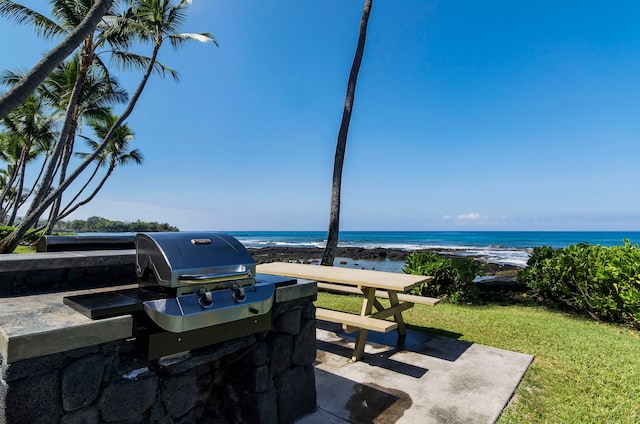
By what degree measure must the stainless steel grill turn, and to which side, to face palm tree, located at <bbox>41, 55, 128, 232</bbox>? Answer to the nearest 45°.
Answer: approximately 135° to its left

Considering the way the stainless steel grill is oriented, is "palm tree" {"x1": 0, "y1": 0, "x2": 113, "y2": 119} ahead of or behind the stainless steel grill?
behind

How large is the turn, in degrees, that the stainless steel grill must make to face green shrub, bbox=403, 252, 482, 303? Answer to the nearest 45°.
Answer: approximately 90° to its left

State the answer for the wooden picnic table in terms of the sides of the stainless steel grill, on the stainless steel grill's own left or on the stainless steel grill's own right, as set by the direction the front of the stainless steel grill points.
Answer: on the stainless steel grill's own left

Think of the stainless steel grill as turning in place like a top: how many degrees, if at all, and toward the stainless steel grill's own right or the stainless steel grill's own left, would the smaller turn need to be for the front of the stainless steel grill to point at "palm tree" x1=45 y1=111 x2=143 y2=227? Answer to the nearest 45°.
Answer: approximately 135° to the stainless steel grill's own left

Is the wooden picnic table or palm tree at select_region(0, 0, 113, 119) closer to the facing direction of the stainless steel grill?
the wooden picnic table

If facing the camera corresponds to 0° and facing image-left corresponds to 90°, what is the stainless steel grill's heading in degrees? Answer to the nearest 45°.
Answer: approximately 315°

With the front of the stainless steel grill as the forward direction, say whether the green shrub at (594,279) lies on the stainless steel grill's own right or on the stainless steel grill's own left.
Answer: on the stainless steel grill's own left

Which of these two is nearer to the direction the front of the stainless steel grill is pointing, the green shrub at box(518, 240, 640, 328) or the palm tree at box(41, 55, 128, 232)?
the green shrub
